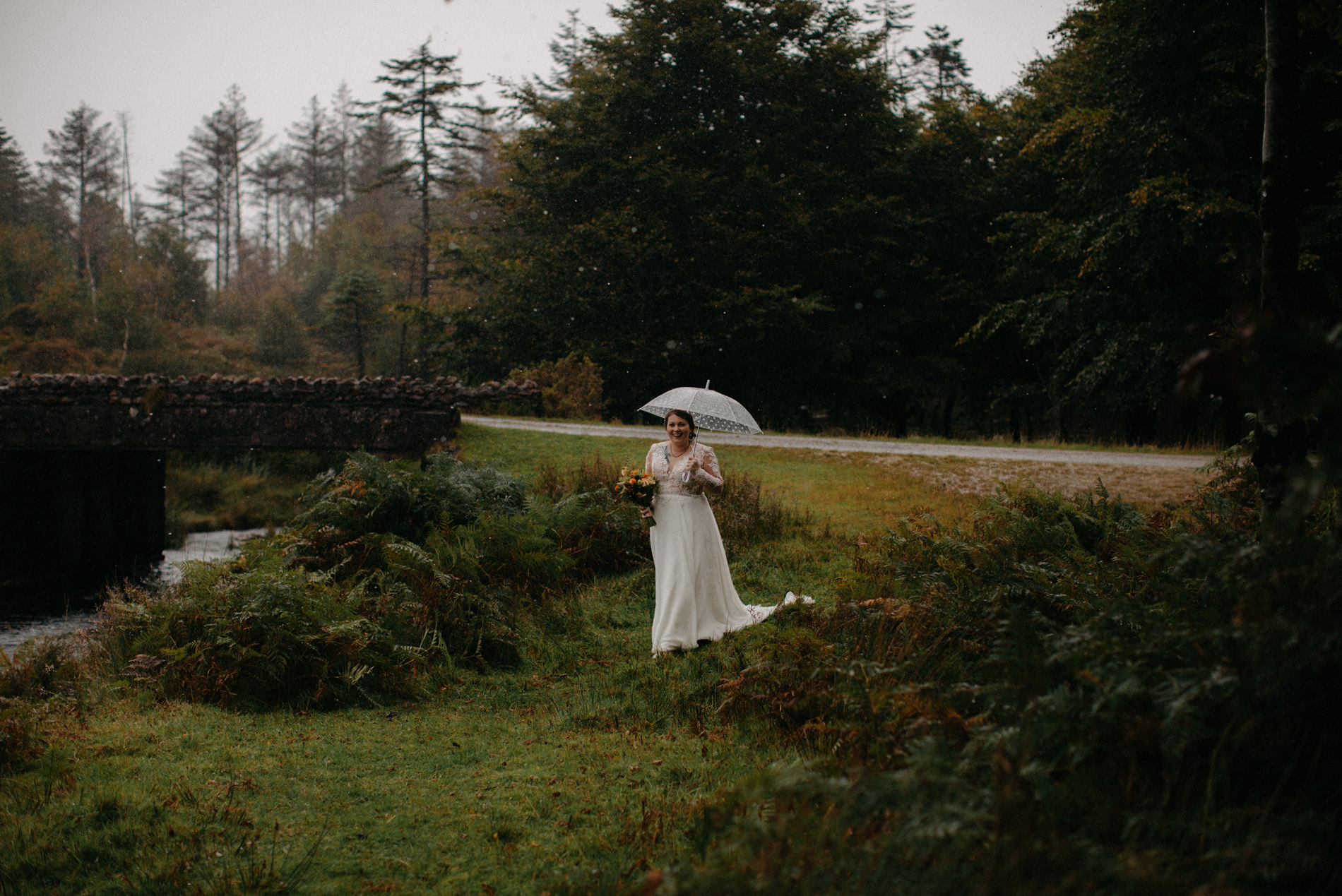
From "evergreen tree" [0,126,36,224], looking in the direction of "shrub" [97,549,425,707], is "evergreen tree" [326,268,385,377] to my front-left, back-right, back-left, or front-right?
front-left

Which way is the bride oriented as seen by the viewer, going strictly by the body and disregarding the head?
toward the camera

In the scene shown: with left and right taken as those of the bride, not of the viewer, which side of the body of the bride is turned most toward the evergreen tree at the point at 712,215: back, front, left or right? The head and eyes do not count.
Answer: back

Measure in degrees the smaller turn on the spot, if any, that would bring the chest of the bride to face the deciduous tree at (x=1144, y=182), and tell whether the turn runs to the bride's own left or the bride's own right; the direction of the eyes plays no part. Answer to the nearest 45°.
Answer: approximately 135° to the bride's own left

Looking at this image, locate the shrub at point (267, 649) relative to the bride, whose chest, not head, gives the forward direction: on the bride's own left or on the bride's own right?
on the bride's own right

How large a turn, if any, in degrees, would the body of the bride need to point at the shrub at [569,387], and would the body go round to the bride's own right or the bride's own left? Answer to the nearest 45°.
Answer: approximately 180°

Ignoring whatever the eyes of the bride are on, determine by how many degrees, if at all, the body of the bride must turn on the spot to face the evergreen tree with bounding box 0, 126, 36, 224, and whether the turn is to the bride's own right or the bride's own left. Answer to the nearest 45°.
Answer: approximately 135° to the bride's own right
